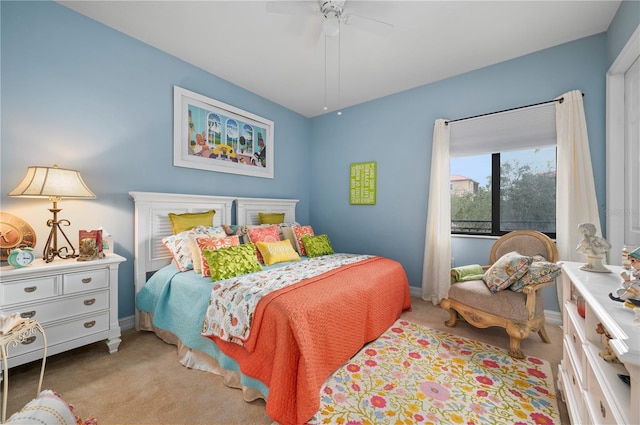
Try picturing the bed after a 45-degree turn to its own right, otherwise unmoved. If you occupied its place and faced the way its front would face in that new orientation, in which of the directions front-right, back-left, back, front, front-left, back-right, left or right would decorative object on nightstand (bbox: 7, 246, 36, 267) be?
right

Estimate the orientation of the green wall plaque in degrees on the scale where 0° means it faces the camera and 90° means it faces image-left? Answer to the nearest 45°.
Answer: approximately 45°

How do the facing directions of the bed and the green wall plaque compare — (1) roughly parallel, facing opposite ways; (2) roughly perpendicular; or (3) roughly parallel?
roughly perpendicular

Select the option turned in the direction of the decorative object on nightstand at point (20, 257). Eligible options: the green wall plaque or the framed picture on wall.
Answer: the green wall plaque

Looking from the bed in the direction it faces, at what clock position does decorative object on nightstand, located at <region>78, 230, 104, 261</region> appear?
The decorative object on nightstand is roughly at 5 o'clock from the bed.

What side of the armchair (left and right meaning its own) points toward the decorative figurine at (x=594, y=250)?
left

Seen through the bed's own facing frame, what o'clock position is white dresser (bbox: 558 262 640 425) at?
The white dresser is roughly at 12 o'clock from the bed.

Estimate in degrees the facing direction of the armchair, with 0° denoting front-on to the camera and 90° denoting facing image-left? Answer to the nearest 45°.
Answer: approximately 45°

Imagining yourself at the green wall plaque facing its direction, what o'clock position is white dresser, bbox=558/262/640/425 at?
The white dresser is roughly at 10 o'clock from the green wall plaque.

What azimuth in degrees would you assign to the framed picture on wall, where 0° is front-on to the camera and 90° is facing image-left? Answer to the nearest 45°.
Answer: approximately 315°
